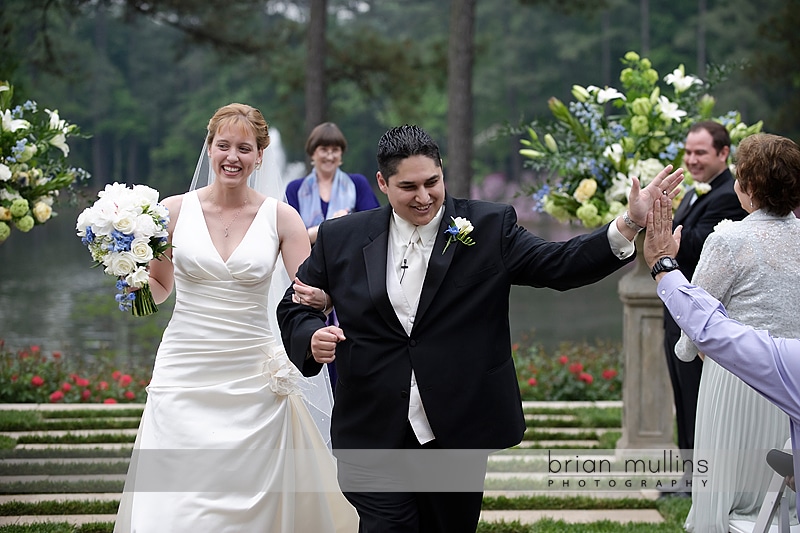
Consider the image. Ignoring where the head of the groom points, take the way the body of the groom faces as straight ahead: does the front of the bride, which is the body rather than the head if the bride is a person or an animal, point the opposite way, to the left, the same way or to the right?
the same way

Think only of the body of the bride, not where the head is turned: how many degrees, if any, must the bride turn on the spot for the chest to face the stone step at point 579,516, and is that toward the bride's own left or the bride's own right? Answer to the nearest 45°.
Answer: approximately 90° to the bride's own left

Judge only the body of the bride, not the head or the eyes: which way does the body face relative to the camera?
toward the camera

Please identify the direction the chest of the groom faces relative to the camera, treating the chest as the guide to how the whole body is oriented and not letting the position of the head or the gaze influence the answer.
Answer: toward the camera

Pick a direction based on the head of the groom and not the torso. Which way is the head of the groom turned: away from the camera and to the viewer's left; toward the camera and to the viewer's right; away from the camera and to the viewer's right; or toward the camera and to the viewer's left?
toward the camera and to the viewer's right

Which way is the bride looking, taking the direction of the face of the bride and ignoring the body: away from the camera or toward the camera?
toward the camera

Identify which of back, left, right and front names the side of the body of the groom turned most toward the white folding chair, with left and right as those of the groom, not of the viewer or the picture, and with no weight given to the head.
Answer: left
